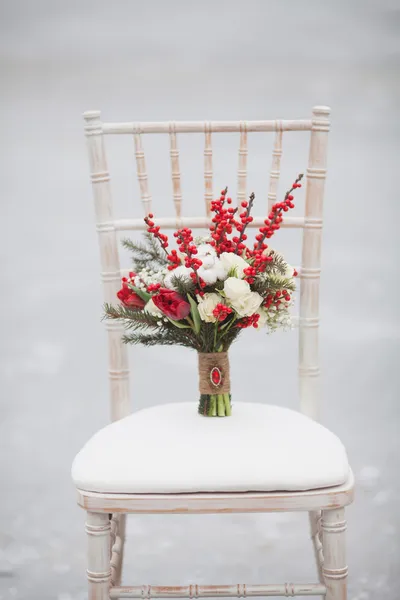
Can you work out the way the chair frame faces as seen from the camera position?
facing the viewer
